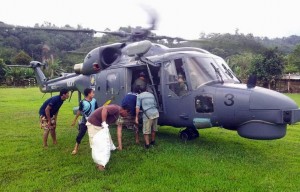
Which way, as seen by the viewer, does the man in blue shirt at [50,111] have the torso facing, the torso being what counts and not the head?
to the viewer's right

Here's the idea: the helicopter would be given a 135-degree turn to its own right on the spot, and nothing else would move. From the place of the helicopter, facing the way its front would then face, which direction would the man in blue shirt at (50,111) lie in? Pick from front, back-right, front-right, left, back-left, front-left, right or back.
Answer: front

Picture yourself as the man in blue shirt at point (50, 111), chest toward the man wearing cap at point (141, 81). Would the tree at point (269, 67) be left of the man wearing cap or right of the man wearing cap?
left

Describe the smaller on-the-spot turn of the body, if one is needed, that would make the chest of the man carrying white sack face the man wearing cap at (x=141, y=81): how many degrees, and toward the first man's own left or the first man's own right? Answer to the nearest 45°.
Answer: approximately 45° to the first man's own left

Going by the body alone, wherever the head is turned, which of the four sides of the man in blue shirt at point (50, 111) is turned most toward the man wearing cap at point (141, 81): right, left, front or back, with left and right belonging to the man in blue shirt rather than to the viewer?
front

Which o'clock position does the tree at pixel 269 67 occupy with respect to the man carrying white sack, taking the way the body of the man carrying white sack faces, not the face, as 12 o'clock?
The tree is roughly at 10 o'clock from the man carrying white sack.

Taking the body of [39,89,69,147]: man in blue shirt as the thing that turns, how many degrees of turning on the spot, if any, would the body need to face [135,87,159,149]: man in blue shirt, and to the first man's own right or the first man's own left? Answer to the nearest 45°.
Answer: approximately 45° to the first man's own right

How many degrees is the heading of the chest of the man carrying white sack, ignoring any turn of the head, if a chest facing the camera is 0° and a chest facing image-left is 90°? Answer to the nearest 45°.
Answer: approximately 270°
